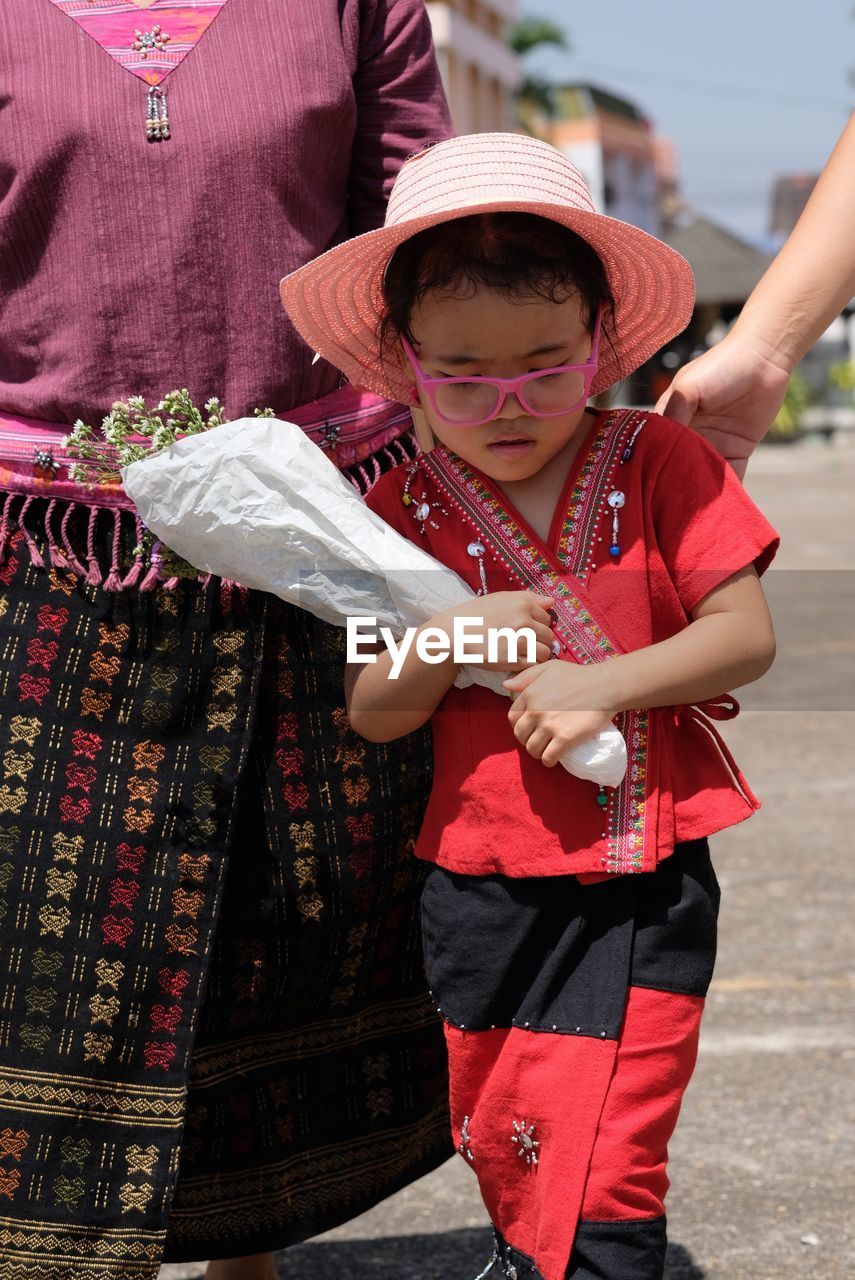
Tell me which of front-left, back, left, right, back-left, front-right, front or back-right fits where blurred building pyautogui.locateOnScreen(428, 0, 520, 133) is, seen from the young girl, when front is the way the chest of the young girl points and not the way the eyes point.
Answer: back

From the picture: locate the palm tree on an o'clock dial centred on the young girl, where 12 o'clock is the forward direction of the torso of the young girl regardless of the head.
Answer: The palm tree is roughly at 6 o'clock from the young girl.

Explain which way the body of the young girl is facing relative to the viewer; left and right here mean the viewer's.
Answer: facing the viewer
